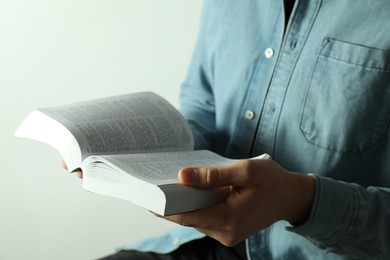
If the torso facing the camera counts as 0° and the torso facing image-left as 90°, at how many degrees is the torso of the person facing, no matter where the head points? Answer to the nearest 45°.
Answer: approximately 45°
